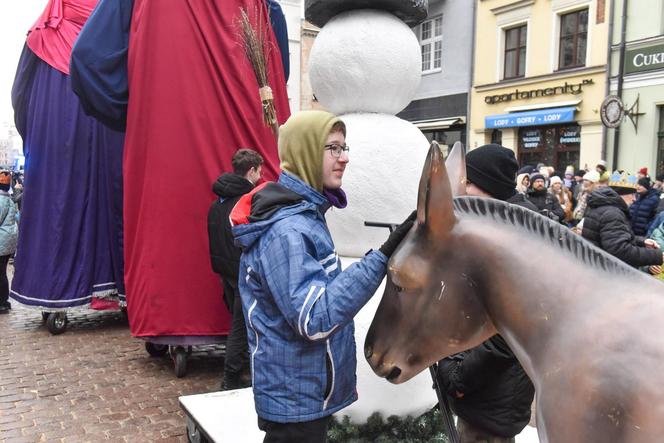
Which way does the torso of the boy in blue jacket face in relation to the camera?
to the viewer's right

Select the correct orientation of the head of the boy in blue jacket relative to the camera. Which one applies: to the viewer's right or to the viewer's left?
to the viewer's right

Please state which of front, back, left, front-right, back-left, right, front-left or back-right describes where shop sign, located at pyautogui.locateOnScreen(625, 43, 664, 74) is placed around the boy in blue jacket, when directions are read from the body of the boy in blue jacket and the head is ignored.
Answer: front-left

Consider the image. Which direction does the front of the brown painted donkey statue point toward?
to the viewer's left

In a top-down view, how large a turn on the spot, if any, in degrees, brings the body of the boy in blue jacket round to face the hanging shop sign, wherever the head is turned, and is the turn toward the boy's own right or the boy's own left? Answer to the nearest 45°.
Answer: approximately 45° to the boy's own left

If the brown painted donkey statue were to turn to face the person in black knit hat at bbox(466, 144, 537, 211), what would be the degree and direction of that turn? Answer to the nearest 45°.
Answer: approximately 90° to its right

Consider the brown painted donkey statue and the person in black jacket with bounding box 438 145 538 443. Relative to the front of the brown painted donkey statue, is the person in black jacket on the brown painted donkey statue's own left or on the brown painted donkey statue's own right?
on the brown painted donkey statue's own right

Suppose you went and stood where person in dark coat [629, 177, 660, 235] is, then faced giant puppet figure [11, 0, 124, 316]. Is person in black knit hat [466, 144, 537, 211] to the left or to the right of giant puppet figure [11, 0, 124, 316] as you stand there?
left

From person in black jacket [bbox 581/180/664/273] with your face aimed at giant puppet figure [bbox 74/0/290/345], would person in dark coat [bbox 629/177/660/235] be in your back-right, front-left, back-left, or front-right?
back-right

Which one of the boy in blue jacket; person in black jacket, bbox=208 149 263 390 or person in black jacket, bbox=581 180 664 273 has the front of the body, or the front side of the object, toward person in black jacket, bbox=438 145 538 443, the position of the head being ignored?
the boy in blue jacket

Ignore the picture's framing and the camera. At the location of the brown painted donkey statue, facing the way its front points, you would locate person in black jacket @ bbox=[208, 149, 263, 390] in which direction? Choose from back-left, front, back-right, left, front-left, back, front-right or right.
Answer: front-right
